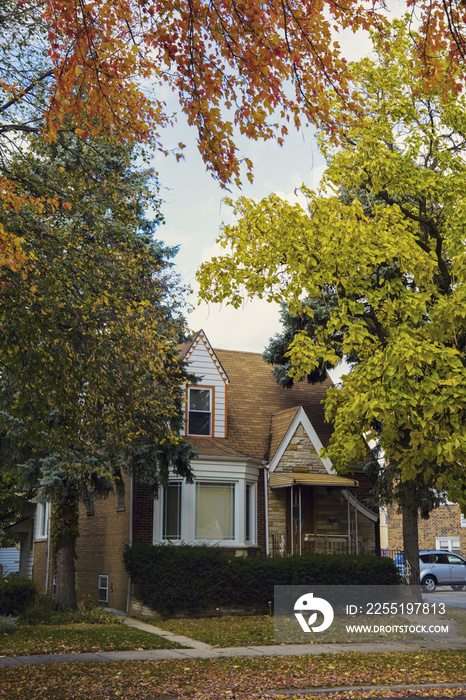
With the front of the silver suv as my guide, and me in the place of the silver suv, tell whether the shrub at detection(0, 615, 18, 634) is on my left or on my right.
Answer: on my right

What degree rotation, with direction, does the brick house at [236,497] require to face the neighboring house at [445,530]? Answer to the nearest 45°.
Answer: approximately 90° to its left

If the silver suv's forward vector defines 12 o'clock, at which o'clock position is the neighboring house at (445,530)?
The neighboring house is roughly at 9 o'clock from the silver suv.

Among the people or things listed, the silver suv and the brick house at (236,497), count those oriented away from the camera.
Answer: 0

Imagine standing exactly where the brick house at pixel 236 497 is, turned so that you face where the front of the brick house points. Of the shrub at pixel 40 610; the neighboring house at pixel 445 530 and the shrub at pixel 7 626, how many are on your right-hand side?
2

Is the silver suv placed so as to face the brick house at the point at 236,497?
no

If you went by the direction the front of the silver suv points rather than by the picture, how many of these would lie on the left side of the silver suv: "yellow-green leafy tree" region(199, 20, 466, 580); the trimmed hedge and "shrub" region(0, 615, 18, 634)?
0

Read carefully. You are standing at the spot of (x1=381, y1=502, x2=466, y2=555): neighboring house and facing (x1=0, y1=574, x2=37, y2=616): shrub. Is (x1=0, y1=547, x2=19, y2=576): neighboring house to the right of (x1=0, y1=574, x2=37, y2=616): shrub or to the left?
right

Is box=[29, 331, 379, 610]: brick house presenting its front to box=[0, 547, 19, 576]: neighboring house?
no

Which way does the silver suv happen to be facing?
to the viewer's right

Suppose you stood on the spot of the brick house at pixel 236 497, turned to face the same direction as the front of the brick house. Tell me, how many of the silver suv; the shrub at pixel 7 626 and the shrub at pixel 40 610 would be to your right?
2

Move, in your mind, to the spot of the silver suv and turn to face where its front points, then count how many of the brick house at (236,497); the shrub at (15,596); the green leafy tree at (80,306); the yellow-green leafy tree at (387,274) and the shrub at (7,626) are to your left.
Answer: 0

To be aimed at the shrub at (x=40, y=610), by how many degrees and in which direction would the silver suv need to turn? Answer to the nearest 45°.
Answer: approximately 135° to its right

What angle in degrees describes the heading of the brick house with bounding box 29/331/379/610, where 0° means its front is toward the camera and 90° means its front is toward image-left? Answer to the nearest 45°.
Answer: approximately 315°
